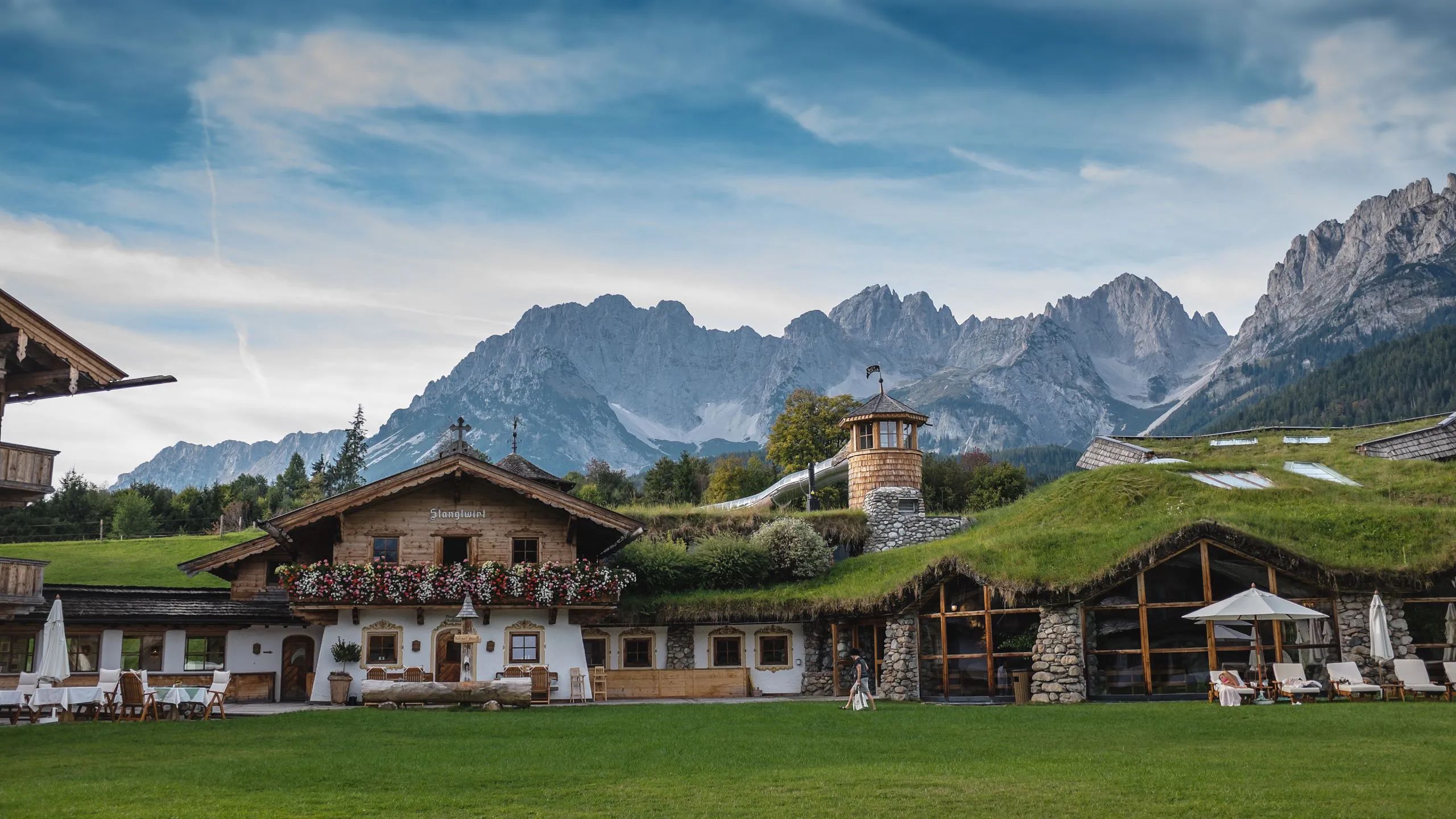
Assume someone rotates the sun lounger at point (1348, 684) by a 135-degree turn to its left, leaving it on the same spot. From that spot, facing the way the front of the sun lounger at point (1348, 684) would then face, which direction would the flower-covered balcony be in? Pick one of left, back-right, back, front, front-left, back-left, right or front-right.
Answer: left

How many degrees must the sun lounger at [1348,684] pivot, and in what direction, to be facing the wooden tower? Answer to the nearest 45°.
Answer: approximately 180°

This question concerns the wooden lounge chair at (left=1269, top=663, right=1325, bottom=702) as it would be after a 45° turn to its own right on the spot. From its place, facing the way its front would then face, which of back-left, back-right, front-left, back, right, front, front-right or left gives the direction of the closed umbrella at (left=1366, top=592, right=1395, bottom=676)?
back-left

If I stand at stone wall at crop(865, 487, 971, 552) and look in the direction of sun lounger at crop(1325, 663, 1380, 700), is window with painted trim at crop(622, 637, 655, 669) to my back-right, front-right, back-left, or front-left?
front-right

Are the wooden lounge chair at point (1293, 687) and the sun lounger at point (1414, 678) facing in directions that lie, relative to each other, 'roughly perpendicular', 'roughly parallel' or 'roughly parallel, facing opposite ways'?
roughly parallel

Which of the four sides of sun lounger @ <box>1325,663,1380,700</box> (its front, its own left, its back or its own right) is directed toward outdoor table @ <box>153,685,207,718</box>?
right

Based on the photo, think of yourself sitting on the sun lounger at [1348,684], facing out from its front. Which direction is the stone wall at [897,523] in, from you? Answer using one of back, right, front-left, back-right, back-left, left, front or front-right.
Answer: back

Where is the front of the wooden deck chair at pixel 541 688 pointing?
toward the camera

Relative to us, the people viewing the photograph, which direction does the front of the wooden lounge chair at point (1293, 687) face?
facing the viewer and to the right of the viewer

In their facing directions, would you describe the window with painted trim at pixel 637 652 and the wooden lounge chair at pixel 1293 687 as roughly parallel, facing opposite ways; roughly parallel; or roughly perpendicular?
roughly parallel

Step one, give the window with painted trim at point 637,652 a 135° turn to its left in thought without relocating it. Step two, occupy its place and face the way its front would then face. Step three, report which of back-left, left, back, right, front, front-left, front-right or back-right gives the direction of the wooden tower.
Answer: front

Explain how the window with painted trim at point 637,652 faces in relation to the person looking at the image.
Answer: facing the viewer

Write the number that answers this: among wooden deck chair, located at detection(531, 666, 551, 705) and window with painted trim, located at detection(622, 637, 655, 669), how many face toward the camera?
2
